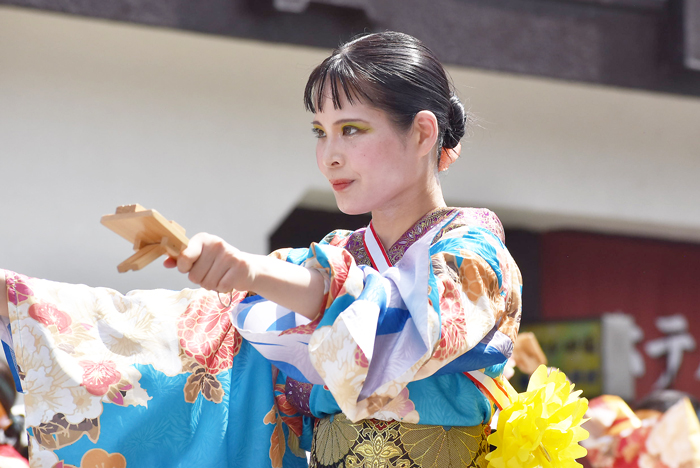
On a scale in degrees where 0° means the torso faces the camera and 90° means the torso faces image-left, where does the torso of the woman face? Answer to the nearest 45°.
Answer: approximately 45°
